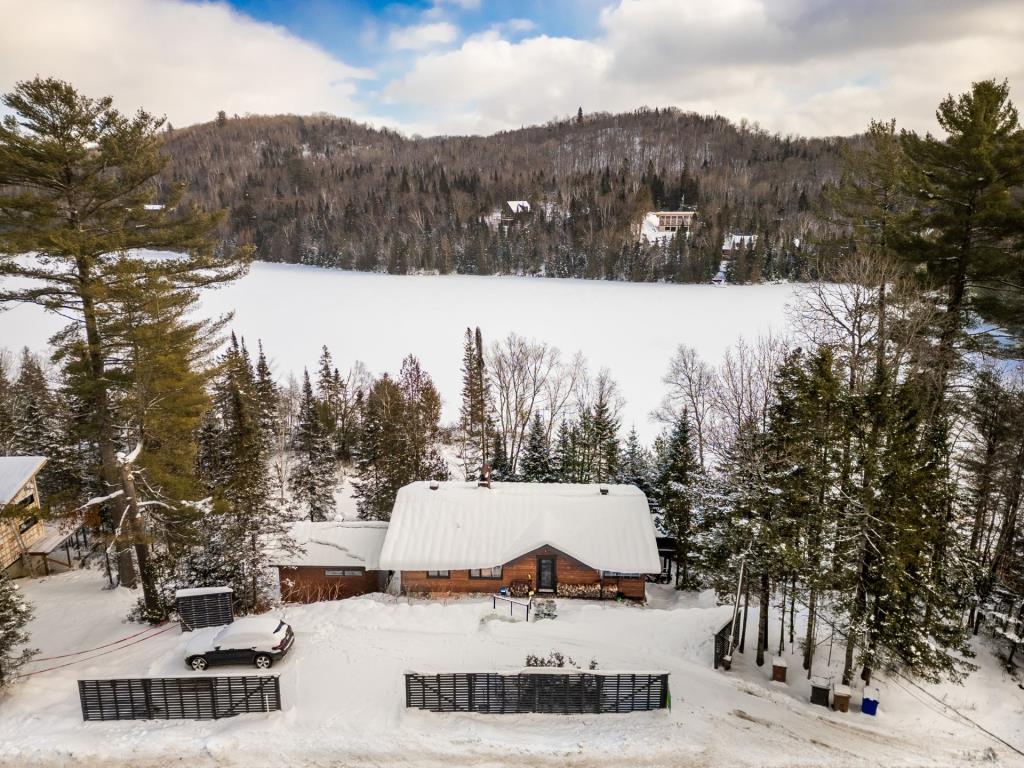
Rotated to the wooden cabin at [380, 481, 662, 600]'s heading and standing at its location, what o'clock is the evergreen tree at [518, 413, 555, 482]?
The evergreen tree is roughly at 6 o'clock from the wooden cabin.

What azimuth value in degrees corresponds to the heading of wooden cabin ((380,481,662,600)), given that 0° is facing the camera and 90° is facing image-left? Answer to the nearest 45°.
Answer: approximately 0°

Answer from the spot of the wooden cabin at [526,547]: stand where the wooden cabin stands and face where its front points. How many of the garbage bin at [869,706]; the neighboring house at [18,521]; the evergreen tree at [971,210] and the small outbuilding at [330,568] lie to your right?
2

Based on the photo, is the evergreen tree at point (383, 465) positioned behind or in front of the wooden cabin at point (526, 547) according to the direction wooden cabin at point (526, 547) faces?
behind

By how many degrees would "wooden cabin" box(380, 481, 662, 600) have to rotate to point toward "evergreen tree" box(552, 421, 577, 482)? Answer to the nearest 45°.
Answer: approximately 180°

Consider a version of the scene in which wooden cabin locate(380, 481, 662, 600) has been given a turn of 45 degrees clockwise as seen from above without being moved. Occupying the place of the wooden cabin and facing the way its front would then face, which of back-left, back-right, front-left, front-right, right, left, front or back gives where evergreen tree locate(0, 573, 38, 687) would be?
front

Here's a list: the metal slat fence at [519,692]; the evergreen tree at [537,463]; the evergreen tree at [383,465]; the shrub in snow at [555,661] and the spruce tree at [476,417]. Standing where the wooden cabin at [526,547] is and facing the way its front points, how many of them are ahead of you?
2

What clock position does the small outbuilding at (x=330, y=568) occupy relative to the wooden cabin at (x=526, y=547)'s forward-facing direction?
The small outbuilding is roughly at 3 o'clock from the wooden cabin.

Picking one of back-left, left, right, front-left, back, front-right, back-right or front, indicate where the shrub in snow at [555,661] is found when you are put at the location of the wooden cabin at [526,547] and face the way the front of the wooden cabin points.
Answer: front

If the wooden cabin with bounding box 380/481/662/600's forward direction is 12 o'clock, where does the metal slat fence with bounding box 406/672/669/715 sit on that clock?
The metal slat fence is roughly at 12 o'clock from the wooden cabin.

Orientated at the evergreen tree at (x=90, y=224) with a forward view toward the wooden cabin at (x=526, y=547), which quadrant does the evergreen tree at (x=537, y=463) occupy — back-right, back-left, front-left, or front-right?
front-left

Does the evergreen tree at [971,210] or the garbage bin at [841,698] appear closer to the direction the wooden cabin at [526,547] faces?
the garbage bin

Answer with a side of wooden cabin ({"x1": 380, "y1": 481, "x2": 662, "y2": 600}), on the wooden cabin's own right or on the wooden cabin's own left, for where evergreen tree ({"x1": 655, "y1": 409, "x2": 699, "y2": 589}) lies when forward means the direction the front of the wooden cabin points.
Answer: on the wooden cabin's own left

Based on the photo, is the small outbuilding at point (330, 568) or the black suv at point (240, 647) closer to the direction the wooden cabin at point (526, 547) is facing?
the black suv

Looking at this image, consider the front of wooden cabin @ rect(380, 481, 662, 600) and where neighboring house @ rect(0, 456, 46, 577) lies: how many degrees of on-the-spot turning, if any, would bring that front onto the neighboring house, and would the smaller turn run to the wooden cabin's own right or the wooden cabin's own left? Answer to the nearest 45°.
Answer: approximately 90° to the wooden cabin's own right

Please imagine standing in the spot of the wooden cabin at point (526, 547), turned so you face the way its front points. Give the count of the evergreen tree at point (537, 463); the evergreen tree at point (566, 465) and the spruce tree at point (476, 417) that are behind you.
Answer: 3

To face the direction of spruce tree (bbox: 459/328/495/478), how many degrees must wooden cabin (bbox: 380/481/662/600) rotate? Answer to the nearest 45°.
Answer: approximately 180°

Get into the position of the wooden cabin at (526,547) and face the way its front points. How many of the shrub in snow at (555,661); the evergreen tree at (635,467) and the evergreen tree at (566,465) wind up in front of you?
1

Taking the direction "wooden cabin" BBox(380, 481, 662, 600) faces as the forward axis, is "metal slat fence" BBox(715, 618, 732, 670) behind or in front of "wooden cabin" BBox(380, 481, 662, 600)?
in front

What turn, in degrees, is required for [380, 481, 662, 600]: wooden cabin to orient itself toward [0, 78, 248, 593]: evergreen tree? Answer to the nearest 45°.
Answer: approximately 45° to its right
